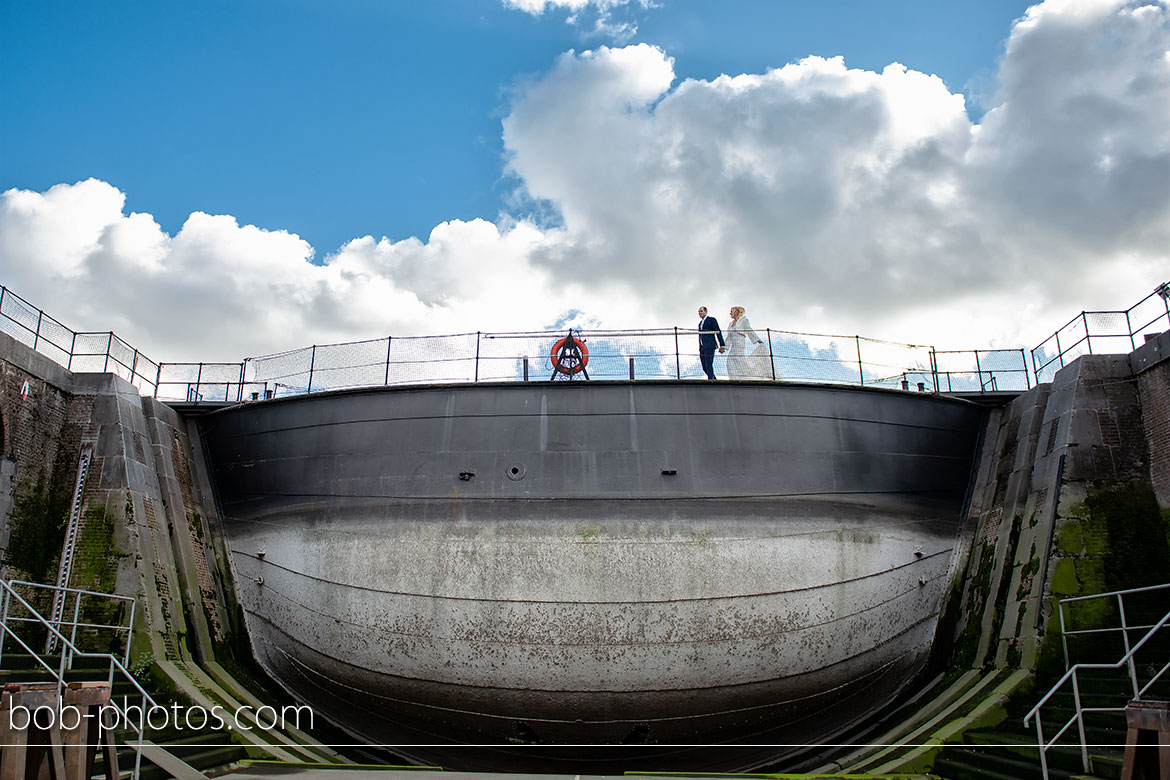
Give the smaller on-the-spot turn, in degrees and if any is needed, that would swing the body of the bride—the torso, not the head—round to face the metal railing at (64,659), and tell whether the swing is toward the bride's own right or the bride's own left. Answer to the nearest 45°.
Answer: approximately 45° to the bride's own left

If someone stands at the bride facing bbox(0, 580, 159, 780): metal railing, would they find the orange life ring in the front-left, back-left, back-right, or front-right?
front-right

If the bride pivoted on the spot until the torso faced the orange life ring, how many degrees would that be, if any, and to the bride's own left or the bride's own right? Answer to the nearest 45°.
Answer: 0° — they already face it

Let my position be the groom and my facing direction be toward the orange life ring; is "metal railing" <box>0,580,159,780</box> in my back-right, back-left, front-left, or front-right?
front-left

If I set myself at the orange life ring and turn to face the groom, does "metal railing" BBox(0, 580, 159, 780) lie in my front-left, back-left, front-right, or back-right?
back-right

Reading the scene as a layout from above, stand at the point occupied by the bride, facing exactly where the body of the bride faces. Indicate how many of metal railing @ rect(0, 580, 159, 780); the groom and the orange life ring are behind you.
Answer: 0

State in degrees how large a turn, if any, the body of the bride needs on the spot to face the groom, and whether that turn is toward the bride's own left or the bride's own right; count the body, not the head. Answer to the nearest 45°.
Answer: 0° — they already face them

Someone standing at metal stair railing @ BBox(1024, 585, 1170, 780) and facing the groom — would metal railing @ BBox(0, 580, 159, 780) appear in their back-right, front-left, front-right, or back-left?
front-left

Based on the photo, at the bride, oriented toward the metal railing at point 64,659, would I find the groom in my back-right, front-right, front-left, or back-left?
front-right

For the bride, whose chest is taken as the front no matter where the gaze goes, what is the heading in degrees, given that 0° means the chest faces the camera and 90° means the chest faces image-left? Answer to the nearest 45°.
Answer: approximately 90°

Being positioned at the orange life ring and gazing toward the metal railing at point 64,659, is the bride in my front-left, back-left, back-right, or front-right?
back-left
